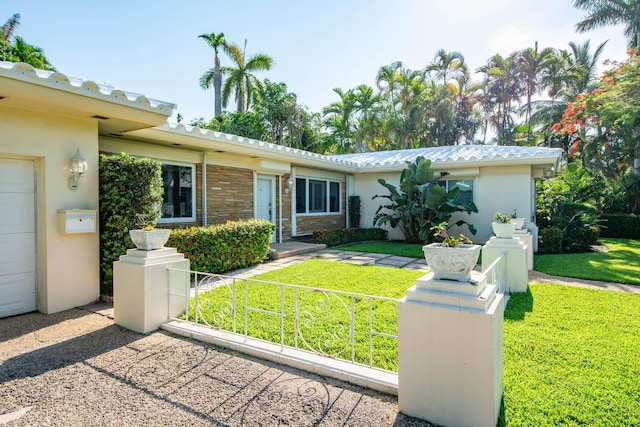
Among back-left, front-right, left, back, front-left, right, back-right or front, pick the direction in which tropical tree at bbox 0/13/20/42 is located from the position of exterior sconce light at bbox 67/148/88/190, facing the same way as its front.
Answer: back-left

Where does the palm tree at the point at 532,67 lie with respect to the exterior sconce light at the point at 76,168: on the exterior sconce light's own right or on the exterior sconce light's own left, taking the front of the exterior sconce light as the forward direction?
on the exterior sconce light's own left

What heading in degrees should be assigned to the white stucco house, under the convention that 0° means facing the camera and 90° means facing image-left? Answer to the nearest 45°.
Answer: approximately 315°

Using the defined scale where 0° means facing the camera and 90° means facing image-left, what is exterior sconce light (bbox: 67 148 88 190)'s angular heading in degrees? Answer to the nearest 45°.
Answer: approximately 315°

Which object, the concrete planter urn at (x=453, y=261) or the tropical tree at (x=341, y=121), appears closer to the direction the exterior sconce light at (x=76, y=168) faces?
the concrete planter urn

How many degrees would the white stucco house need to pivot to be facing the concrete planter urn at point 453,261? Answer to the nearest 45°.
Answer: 0° — it already faces it

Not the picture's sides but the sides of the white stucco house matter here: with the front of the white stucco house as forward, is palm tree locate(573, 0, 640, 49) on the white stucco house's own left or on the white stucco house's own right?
on the white stucco house's own left

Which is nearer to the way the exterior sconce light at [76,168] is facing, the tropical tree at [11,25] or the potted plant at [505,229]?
the potted plant

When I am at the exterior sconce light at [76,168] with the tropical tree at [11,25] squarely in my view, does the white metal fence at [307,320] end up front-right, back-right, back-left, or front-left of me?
back-right

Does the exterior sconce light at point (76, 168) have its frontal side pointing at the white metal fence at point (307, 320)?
yes

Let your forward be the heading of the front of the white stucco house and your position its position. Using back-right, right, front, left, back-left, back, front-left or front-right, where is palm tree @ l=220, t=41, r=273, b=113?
back-left

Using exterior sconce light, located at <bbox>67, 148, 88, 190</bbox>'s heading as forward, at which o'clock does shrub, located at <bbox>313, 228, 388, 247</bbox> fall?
The shrub is roughly at 10 o'clock from the exterior sconce light.
